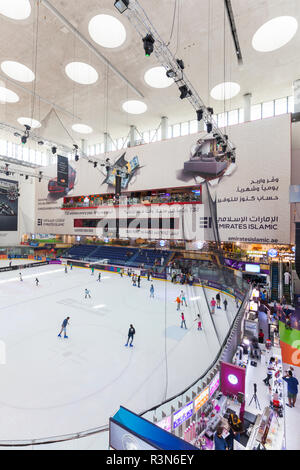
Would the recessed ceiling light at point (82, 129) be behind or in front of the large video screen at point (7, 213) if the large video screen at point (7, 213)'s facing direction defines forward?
in front

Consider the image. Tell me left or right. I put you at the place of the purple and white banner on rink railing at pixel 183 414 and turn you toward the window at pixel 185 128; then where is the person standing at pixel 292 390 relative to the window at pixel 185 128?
right

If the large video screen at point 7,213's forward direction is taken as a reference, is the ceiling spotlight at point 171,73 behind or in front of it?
in front

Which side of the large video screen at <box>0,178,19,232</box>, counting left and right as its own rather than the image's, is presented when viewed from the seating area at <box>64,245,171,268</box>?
front

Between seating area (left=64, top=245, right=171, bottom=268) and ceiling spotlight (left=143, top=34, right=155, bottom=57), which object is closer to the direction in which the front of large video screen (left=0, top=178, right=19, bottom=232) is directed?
the seating area

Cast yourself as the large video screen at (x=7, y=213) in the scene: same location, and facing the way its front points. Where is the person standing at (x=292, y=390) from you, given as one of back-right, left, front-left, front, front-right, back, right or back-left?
front-right

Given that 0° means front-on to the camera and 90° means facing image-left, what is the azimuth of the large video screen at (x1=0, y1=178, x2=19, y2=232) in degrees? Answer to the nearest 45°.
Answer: approximately 315°
